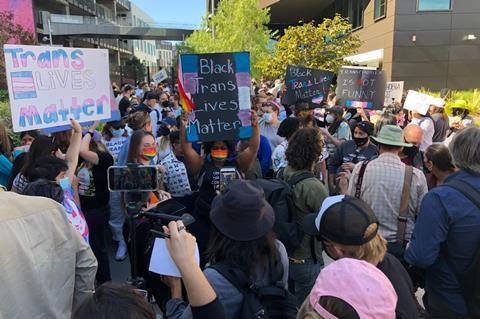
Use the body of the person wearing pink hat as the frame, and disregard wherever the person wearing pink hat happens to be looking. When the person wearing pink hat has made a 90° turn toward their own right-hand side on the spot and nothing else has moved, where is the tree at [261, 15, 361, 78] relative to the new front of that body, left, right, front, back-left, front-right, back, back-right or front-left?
back-left

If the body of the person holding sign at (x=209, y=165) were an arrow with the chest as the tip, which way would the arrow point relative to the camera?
toward the camera

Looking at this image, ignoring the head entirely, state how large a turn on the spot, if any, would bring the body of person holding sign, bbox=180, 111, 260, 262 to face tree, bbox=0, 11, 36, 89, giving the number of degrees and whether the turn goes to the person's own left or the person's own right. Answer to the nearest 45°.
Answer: approximately 135° to the person's own right

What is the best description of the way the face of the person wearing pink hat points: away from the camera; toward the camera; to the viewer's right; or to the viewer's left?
away from the camera

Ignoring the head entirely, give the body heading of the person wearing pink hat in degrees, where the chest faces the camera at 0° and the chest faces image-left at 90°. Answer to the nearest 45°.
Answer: approximately 225°

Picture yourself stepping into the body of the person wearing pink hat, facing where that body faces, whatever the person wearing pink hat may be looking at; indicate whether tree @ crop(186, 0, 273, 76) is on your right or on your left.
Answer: on your left

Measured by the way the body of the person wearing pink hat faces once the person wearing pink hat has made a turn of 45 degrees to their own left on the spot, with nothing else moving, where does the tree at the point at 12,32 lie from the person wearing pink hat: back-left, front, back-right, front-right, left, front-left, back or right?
front-left

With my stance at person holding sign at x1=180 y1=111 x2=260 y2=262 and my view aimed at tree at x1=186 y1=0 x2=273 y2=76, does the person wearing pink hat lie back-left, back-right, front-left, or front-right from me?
back-right

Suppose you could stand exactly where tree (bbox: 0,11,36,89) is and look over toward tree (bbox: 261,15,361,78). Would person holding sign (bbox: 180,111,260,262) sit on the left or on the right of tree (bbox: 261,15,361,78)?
right

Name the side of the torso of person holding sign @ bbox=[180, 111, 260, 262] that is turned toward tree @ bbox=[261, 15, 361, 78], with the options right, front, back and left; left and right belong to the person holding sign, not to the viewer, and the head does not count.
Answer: back

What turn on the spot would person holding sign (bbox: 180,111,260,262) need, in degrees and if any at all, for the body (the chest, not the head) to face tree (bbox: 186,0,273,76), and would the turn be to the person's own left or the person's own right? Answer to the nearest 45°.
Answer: approximately 180°

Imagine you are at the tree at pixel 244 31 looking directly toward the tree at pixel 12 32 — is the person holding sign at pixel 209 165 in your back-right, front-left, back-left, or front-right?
front-left

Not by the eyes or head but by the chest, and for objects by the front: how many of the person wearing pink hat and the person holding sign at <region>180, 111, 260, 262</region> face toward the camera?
1
